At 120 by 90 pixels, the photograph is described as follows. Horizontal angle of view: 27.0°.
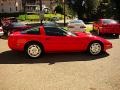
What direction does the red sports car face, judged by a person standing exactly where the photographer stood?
facing to the right of the viewer

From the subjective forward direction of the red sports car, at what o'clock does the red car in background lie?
The red car in background is roughly at 10 o'clock from the red sports car.
